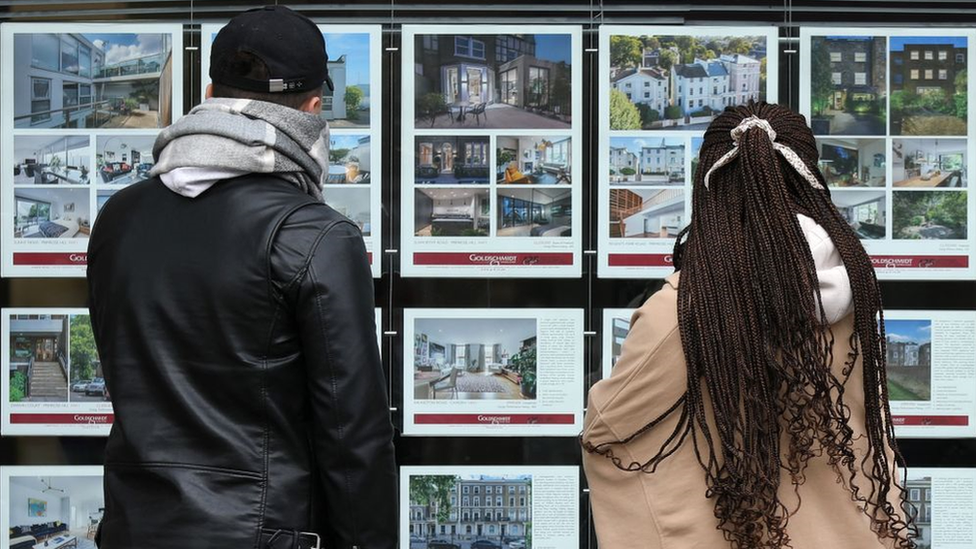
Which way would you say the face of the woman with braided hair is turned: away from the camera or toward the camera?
away from the camera

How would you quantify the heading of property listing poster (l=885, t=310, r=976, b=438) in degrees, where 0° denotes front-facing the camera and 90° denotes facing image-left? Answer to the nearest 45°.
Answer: approximately 0°

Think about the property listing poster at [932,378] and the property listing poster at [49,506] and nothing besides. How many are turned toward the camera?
2

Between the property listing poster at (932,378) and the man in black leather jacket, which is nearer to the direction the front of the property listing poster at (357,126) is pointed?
the man in black leather jacket

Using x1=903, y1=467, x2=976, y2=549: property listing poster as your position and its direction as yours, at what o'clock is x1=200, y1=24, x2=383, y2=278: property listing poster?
x1=200, y1=24, x2=383, y2=278: property listing poster is roughly at 2 o'clock from x1=903, y1=467, x2=976, y2=549: property listing poster.

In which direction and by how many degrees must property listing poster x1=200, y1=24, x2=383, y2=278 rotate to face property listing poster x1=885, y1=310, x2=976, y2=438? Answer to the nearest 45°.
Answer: approximately 90° to its left

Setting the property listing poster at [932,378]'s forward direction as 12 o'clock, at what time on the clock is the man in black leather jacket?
The man in black leather jacket is roughly at 1 o'clock from the property listing poster.

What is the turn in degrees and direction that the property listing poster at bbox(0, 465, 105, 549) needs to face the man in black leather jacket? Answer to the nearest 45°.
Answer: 0° — it already faces them

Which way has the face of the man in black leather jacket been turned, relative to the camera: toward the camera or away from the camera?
away from the camera
